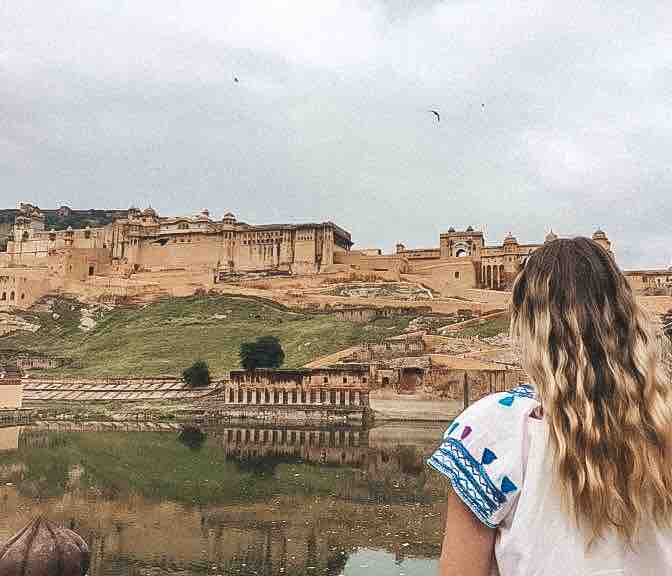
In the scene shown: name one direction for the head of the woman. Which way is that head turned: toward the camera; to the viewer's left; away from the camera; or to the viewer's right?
away from the camera

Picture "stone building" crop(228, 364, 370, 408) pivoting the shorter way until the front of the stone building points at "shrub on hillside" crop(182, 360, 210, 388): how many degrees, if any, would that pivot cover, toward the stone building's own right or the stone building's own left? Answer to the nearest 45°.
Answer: approximately 135° to the stone building's own right

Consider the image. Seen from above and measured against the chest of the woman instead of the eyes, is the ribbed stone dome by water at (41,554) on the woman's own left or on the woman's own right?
on the woman's own left

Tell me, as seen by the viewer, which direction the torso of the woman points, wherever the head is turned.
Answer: away from the camera

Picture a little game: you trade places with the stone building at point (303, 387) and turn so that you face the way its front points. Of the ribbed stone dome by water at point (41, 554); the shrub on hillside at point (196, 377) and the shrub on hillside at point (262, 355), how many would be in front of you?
1

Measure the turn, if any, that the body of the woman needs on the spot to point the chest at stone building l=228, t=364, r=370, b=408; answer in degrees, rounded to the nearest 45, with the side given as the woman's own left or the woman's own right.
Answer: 0° — they already face it

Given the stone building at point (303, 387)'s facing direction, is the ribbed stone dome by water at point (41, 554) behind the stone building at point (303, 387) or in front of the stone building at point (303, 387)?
in front

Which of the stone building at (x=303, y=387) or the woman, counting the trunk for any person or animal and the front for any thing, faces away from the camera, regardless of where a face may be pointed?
the woman

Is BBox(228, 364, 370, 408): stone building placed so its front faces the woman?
yes

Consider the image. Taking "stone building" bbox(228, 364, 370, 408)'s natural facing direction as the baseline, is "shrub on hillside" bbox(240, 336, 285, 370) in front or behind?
behind

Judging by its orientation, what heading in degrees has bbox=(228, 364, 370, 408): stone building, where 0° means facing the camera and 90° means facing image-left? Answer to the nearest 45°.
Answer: approximately 0°

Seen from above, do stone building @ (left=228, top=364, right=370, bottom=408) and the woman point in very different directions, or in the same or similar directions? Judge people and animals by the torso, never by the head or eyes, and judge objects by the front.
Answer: very different directions

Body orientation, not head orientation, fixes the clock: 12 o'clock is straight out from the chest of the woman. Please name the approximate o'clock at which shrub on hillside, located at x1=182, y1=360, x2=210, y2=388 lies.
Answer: The shrub on hillside is roughly at 11 o'clock from the woman.

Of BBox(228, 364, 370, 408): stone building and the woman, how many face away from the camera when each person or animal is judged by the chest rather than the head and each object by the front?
1
